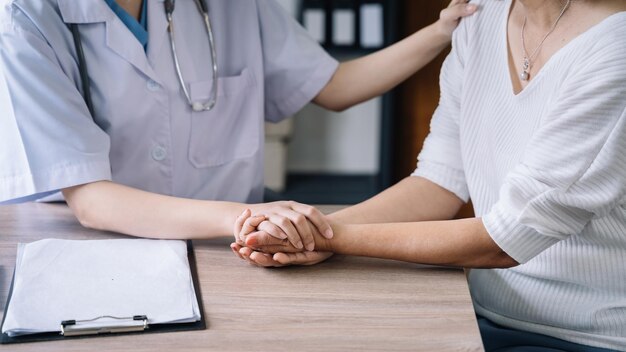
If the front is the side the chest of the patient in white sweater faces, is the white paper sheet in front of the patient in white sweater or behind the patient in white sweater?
in front

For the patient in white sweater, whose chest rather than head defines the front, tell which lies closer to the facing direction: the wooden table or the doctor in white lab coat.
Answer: the wooden table

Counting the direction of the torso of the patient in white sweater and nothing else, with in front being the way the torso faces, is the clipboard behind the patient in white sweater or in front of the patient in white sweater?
in front

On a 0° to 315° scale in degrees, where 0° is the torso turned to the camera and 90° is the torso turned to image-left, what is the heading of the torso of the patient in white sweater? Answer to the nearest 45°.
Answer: approximately 45°

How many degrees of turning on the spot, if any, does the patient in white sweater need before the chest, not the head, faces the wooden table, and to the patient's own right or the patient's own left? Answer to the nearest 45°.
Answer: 0° — they already face it

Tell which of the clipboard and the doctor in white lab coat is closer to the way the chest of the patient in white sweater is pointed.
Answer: the clipboard

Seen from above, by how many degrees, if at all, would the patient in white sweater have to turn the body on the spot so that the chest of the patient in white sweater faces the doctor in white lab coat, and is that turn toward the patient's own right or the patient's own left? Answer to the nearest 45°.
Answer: approximately 45° to the patient's own right
